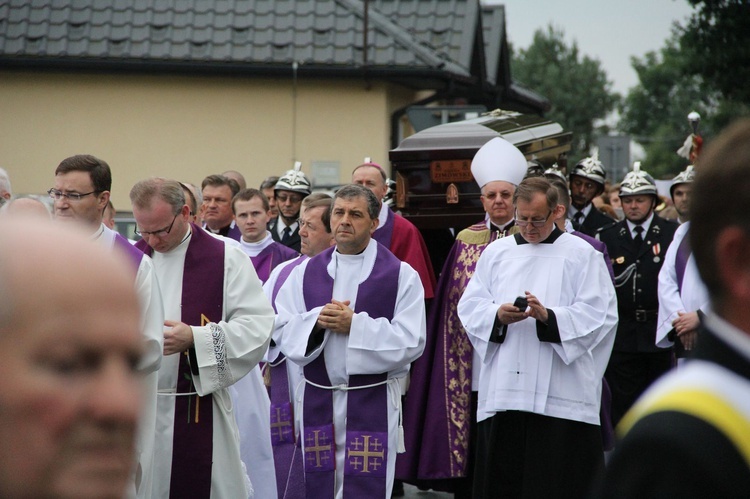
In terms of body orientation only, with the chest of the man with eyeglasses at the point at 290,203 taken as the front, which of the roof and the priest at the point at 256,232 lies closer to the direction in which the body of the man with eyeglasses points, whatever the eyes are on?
the priest

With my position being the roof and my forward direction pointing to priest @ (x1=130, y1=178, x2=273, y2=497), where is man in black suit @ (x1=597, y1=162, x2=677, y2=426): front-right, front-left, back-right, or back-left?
front-left

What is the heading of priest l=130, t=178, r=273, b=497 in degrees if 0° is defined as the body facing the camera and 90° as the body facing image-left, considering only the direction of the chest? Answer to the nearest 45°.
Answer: approximately 45°

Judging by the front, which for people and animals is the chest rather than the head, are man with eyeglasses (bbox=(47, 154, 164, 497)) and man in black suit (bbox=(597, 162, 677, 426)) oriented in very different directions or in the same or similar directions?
same or similar directions

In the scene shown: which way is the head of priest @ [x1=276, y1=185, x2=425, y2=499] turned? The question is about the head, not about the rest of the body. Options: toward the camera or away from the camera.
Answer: toward the camera

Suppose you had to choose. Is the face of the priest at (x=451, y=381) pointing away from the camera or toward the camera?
toward the camera

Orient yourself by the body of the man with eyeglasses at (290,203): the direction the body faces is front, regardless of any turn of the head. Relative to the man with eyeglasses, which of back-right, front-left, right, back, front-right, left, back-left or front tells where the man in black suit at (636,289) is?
left

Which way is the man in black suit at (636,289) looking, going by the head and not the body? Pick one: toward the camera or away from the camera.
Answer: toward the camera

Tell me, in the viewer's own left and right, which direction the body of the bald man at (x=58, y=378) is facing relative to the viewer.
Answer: facing the viewer and to the right of the viewer

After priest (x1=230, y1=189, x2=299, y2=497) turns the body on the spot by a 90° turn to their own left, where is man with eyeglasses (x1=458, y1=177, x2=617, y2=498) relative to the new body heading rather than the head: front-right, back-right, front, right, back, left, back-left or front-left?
front-right

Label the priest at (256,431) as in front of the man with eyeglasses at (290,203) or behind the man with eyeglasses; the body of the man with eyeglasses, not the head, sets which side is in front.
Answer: in front

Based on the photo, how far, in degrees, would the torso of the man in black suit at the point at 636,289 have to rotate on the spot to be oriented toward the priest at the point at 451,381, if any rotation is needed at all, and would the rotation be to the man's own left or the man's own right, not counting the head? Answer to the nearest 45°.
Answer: approximately 45° to the man's own right

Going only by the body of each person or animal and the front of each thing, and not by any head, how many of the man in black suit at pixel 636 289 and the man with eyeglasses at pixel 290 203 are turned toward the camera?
2

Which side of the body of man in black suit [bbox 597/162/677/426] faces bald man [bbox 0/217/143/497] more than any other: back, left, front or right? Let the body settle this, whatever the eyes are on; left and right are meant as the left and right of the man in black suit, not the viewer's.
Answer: front
